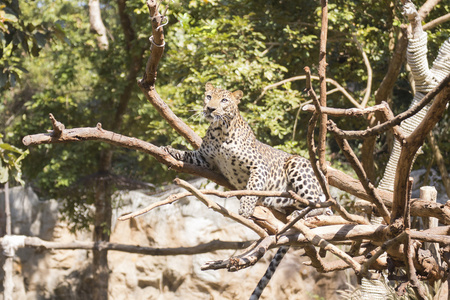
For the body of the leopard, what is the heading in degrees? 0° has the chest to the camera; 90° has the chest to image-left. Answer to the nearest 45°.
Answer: approximately 45°

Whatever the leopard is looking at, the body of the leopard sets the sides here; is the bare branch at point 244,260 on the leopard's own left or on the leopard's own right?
on the leopard's own left
